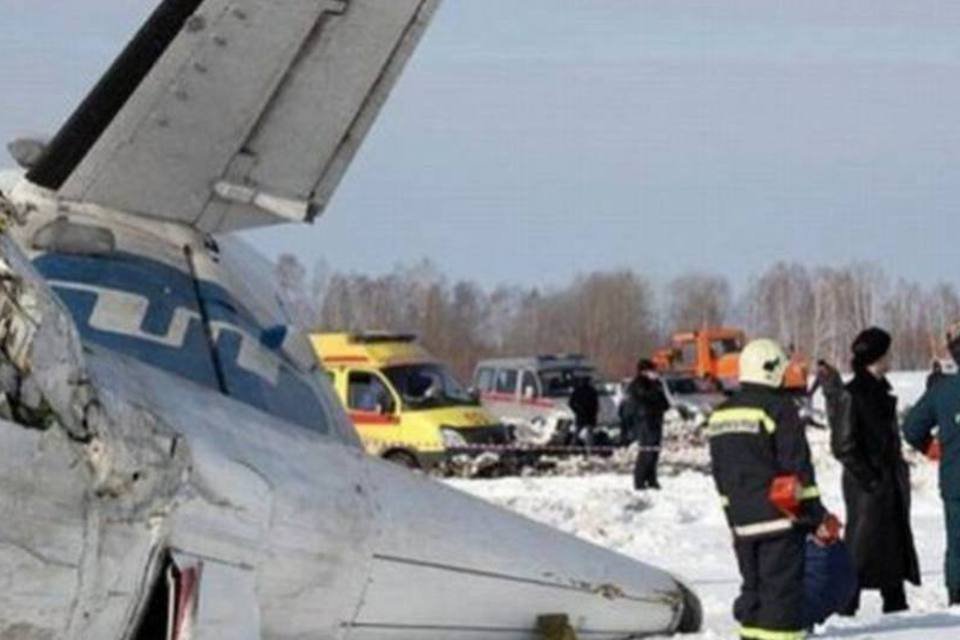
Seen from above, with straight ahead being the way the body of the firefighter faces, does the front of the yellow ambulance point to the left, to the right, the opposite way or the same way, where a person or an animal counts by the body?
to the right

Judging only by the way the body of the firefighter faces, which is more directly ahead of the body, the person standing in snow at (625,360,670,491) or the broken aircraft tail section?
the person standing in snow

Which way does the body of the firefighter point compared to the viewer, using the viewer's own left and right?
facing away from the viewer and to the right of the viewer

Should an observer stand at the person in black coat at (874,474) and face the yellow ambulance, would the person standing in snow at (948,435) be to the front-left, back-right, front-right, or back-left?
back-right
